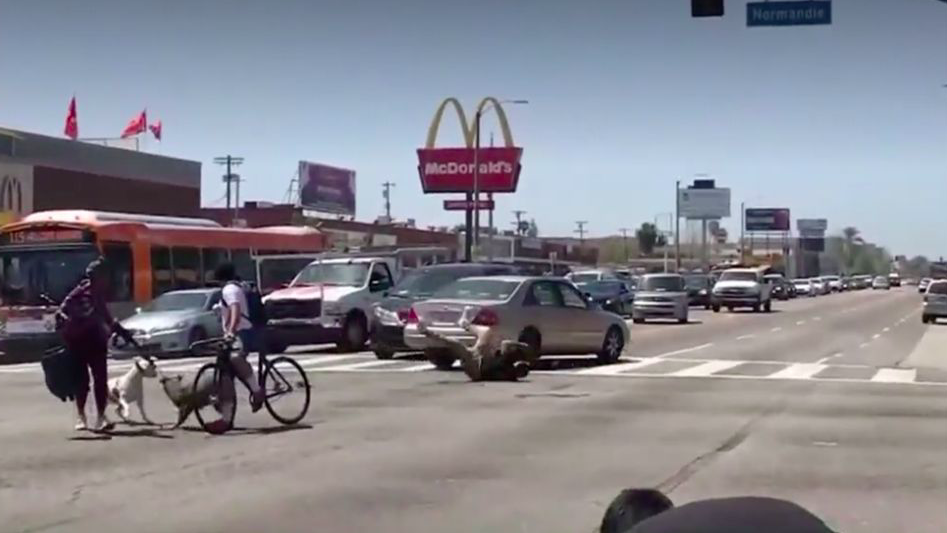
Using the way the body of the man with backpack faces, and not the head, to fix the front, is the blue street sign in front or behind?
behind

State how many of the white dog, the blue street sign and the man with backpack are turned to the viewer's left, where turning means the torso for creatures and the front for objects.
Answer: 1

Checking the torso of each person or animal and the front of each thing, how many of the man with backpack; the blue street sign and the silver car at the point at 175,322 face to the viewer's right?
0

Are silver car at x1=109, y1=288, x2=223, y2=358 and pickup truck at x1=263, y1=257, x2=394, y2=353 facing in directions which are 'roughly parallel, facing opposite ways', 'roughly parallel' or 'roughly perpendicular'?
roughly parallel

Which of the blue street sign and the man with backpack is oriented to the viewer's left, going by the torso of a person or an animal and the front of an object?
the man with backpack

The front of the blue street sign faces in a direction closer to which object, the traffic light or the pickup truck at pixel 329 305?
the traffic light

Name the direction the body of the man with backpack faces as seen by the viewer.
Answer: to the viewer's left

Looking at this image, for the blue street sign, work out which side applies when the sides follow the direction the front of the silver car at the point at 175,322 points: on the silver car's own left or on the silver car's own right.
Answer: on the silver car's own left

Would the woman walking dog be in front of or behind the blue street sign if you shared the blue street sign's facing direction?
in front

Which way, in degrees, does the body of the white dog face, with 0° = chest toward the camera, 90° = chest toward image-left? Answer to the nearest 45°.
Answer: approximately 270°

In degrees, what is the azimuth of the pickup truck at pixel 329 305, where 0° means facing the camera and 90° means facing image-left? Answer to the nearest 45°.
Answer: approximately 45°

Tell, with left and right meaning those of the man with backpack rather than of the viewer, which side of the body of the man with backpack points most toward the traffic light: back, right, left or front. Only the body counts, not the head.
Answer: back

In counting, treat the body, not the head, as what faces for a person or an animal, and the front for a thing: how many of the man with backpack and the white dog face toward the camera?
0

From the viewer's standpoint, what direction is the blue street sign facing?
toward the camera

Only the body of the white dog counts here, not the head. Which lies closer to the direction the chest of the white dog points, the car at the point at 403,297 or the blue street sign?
the blue street sign
